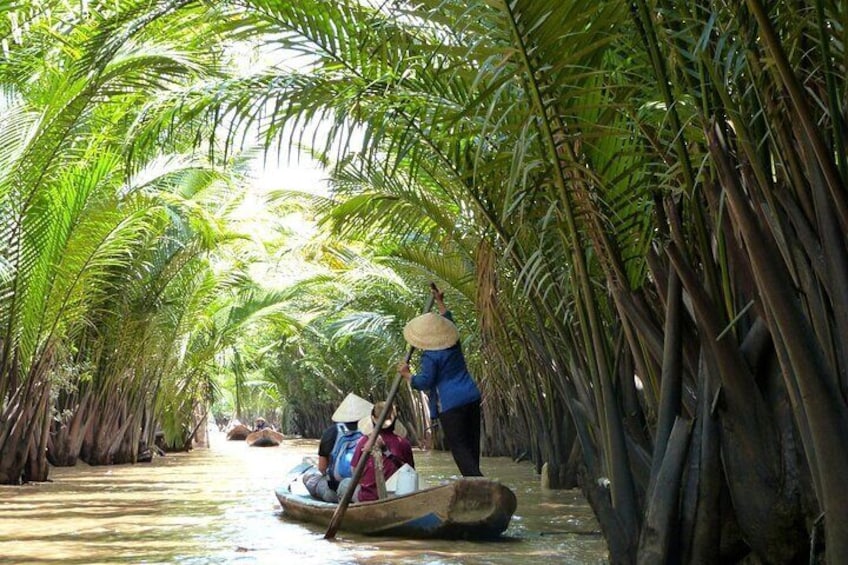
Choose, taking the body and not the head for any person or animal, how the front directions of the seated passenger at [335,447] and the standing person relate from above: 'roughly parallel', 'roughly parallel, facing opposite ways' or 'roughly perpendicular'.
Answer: roughly parallel

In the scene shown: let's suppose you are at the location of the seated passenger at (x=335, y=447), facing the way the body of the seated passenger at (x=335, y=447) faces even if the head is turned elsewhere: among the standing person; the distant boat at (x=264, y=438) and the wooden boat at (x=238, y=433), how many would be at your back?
1

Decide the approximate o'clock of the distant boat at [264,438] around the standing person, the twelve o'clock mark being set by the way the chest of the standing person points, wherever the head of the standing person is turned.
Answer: The distant boat is roughly at 1 o'clock from the standing person.

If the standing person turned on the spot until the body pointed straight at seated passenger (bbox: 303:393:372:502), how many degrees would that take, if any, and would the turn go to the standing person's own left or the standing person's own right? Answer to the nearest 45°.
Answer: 0° — they already face them

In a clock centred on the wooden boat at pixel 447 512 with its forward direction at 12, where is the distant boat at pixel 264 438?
The distant boat is roughly at 1 o'clock from the wooden boat.

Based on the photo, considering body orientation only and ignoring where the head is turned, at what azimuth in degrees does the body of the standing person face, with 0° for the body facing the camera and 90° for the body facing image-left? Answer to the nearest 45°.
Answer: approximately 135°

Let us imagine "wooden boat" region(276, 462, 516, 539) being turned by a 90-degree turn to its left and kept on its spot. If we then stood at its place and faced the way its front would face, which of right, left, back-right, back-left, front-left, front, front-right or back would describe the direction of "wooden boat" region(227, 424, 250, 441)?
back-right

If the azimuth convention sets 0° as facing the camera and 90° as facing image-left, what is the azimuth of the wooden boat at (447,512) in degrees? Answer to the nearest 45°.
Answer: approximately 135°

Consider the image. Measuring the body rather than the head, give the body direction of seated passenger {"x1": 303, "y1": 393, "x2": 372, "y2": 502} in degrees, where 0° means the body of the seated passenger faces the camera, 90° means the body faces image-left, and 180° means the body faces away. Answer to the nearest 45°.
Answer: approximately 135°
